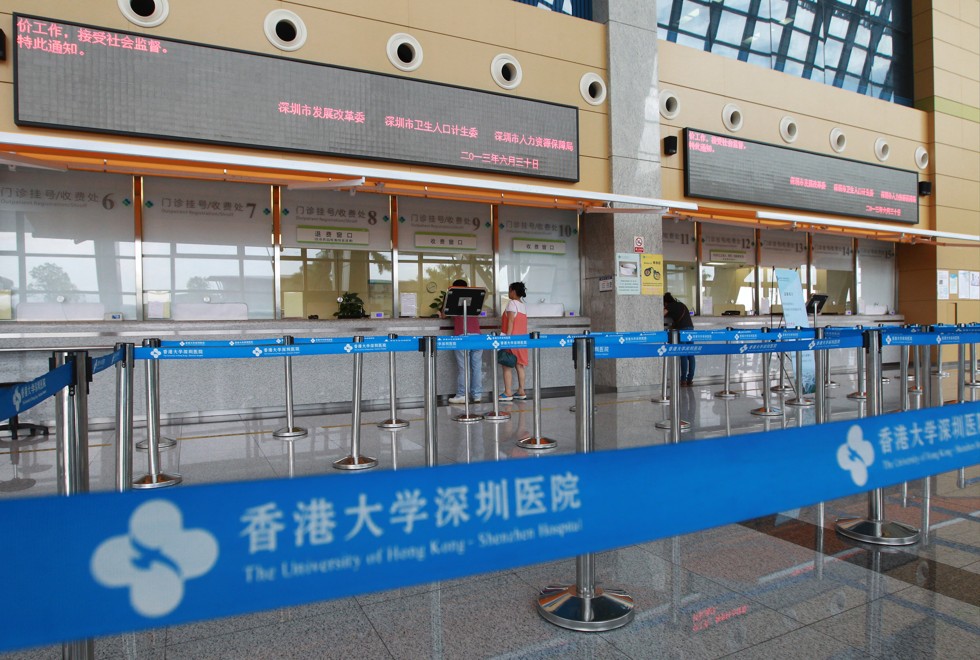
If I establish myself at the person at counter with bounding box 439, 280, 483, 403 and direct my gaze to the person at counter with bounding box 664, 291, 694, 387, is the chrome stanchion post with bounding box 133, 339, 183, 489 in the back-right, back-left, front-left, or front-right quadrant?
back-right

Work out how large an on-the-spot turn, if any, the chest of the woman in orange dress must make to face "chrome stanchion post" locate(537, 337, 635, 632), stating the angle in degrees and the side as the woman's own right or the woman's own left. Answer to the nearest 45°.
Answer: approximately 135° to the woman's own left

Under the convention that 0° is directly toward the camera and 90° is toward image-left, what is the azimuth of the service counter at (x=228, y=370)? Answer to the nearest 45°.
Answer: approximately 315°

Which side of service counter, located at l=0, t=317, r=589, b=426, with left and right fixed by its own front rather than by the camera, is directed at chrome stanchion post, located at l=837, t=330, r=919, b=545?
front

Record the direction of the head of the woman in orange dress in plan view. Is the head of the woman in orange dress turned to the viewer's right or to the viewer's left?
to the viewer's left

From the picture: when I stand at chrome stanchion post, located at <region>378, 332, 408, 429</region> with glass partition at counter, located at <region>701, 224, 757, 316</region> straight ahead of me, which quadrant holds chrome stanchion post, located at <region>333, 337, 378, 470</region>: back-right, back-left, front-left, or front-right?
back-right

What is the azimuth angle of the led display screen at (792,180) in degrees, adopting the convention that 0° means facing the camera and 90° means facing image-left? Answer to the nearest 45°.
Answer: approximately 315°

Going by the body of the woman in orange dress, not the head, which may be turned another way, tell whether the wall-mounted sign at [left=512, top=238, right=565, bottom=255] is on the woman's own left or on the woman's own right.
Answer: on the woman's own right

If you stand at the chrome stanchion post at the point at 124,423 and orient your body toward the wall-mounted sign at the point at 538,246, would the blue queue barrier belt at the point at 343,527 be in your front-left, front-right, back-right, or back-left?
back-right

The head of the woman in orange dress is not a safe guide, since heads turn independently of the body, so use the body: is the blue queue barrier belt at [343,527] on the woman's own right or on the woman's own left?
on the woman's own left

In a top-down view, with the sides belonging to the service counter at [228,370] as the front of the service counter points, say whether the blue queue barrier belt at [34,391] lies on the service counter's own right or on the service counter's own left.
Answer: on the service counter's own right

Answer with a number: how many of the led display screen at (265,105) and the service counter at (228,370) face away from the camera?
0

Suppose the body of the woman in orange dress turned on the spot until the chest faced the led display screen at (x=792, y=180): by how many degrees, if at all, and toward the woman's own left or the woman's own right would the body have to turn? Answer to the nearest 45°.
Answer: approximately 90° to the woman's own right

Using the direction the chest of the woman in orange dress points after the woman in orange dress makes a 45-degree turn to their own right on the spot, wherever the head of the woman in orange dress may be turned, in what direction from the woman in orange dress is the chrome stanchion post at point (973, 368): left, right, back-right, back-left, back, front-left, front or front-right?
right

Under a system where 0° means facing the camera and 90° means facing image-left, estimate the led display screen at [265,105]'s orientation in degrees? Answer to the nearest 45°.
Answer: approximately 315°

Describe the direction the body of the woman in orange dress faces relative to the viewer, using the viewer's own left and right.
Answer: facing away from the viewer and to the left of the viewer

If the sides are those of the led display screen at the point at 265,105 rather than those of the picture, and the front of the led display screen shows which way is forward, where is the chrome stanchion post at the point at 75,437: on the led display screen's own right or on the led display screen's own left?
on the led display screen's own right

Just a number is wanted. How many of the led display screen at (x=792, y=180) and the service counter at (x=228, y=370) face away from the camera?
0
